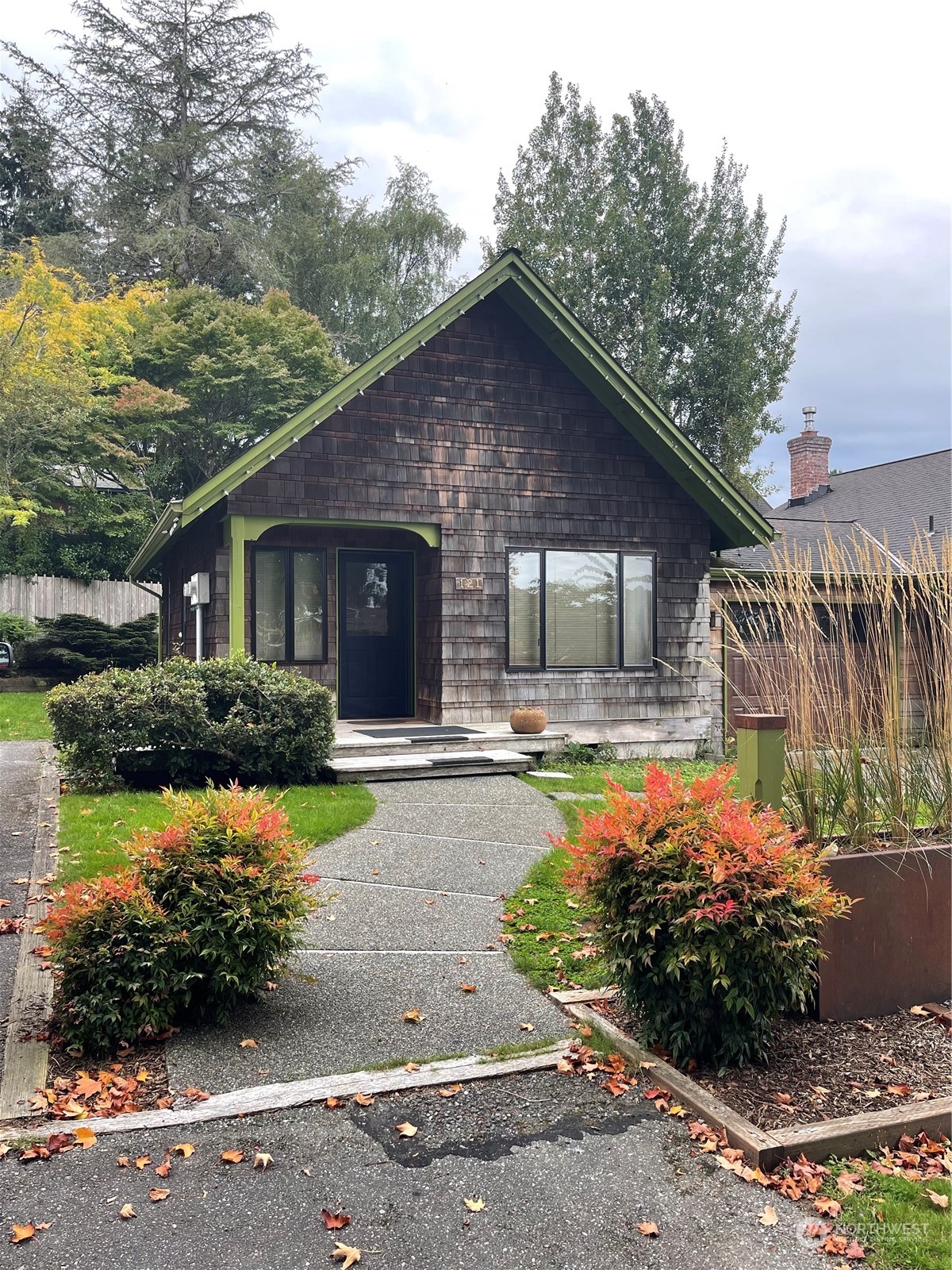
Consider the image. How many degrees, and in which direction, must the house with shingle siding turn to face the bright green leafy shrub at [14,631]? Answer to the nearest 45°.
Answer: approximately 135° to its right

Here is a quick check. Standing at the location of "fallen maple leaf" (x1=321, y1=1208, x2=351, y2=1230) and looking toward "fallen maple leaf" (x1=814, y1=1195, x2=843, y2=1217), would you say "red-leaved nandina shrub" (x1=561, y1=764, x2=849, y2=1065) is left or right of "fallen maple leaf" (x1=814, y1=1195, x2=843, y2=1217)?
left

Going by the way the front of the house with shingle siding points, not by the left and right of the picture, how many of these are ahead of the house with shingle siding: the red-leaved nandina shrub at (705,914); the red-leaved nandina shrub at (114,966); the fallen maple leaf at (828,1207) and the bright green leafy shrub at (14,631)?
3

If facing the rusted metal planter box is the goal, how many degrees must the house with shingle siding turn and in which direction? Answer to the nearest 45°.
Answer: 0° — it already faces it

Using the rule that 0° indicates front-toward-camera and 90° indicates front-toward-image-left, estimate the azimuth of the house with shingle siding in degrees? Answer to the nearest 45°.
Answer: approximately 0°

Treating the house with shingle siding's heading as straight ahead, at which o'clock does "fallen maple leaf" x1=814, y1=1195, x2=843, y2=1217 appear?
The fallen maple leaf is roughly at 12 o'clock from the house with shingle siding.

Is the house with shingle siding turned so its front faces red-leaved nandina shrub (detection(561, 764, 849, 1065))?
yes

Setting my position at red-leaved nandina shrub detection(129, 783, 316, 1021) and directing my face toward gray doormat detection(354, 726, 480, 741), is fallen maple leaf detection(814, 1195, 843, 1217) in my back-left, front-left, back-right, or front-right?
back-right

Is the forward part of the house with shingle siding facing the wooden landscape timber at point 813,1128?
yes
